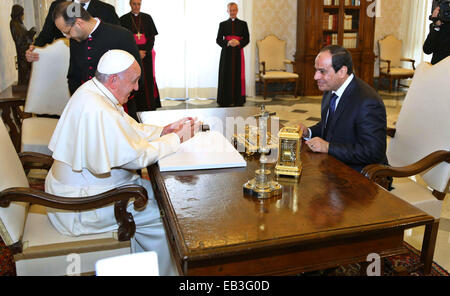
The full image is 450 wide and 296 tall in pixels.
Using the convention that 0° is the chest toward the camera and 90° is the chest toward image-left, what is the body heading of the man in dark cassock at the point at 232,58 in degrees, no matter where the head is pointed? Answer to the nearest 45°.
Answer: approximately 0°

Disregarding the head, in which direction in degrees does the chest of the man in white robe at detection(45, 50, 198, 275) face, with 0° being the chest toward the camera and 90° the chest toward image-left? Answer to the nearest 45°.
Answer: approximately 270°

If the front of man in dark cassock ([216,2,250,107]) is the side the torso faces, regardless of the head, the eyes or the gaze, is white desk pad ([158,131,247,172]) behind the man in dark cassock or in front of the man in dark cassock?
in front

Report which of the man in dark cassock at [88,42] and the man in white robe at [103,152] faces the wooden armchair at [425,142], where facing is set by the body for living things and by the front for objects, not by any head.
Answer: the man in white robe

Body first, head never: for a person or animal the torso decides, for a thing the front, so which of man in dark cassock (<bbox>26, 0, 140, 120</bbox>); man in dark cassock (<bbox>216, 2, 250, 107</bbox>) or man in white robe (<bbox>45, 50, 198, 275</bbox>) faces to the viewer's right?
the man in white robe

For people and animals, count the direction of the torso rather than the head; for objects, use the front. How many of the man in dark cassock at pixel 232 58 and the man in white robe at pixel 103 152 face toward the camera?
1

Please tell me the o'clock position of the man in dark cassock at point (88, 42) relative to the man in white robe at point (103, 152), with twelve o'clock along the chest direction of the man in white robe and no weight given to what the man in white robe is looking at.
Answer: The man in dark cassock is roughly at 9 o'clock from the man in white robe.

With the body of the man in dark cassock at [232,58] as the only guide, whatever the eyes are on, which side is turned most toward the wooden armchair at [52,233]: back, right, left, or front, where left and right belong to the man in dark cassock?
front
